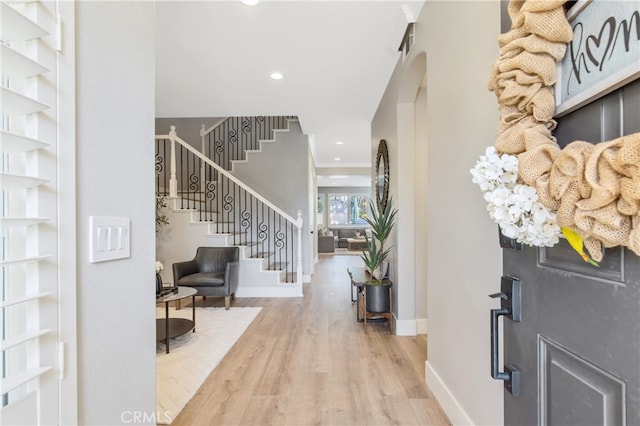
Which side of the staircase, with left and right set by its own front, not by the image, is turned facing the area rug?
right

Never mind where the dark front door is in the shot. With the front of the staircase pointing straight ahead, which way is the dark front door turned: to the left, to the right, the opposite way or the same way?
the opposite way

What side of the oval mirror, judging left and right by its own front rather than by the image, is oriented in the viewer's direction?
left

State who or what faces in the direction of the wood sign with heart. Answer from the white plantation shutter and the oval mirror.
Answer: the white plantation shutter

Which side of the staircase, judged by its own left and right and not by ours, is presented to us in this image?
right

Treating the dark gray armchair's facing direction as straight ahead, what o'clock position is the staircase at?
The staircase is roughly at 5 o'clock from the dark gray armchair.

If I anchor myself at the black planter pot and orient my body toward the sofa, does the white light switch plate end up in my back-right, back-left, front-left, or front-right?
back-left

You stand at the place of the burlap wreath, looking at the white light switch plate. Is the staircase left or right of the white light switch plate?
right

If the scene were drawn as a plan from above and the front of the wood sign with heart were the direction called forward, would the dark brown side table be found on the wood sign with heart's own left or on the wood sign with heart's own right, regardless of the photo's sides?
on the wood sign with heart's own right

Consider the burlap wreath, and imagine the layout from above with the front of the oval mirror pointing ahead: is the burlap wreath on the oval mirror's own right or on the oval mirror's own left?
on the oval mirror's own left

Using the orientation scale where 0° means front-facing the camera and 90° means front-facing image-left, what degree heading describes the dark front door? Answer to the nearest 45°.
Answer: approximately 45°

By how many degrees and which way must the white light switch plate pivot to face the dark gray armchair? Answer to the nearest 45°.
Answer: approximately 135° to its left

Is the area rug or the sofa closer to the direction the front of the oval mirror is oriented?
the area rug

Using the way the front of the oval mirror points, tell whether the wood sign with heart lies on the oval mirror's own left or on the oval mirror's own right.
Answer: on the oval mirror's own left

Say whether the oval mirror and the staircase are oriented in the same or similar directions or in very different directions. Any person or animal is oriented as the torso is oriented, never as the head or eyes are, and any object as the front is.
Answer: very different directions
